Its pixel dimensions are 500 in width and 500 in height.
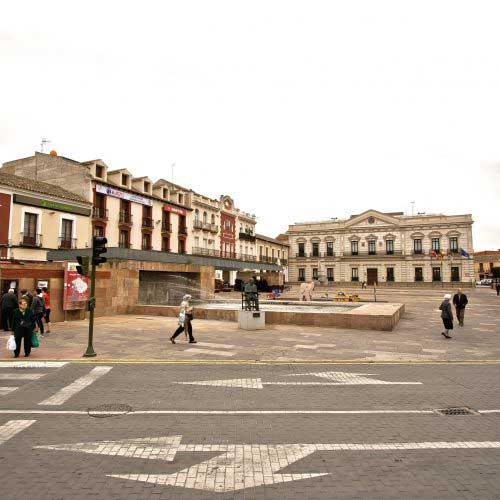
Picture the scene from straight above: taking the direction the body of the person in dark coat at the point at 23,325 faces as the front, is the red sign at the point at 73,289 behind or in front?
behind

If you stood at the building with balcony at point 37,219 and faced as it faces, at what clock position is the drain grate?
The drain grate is roughly at 1 o'clock from the building with balcony.

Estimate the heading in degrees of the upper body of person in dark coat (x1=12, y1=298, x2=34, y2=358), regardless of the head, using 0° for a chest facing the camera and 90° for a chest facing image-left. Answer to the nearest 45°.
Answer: approximately 0°

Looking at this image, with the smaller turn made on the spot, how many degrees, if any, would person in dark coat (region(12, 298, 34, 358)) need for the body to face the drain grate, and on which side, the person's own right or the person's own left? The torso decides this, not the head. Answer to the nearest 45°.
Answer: approximately 45° to the person's own left

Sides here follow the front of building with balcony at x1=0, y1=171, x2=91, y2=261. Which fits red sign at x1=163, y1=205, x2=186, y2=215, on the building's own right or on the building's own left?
on the building's own left

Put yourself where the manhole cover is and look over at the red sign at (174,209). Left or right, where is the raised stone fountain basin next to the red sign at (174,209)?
right

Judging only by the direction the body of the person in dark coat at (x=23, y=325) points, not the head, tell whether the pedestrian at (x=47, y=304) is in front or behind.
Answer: behind

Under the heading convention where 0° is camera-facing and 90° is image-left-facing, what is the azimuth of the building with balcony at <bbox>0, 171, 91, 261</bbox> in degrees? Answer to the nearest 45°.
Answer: approximately 315°
